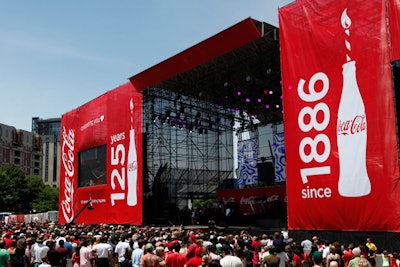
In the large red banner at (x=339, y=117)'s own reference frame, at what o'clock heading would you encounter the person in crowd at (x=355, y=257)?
The person in crowd is roughly at 12 o'clock from the large red banner.

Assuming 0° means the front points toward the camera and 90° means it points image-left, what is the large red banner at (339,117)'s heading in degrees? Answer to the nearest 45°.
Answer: approximately 0°

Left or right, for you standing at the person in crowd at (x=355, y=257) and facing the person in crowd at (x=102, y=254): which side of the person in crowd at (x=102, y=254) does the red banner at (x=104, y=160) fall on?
right

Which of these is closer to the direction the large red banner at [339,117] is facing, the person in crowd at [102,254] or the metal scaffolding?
the person in crowd

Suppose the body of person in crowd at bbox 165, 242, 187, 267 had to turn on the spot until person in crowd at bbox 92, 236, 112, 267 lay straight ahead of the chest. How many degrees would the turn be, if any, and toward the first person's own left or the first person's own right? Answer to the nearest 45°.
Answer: approximately 45° to the first person's own left

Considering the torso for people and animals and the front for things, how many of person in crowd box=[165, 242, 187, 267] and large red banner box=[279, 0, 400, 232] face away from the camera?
1

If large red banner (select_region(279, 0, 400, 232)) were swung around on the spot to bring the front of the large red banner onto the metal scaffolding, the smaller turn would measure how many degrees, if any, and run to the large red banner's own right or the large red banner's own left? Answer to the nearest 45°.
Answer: approximately 135° to the large red banner's own right

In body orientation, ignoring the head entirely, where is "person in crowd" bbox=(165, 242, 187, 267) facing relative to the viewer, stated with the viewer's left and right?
facing away from the viewer

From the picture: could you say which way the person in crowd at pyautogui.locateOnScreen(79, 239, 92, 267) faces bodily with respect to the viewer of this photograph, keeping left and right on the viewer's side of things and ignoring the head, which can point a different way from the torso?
facing away from the viewer and to the right of the viewer

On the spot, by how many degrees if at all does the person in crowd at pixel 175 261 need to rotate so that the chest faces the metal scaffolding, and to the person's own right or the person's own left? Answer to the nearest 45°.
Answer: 0° — they already face it

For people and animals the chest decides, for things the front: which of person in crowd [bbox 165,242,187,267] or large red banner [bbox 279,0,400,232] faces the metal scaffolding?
the person in crowd

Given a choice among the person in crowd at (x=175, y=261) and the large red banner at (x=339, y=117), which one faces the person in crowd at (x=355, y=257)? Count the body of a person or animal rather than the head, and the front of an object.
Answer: the large red banner

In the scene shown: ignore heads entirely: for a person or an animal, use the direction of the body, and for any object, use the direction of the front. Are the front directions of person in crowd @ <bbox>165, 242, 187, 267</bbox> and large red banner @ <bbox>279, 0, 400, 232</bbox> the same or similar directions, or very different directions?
very different directions

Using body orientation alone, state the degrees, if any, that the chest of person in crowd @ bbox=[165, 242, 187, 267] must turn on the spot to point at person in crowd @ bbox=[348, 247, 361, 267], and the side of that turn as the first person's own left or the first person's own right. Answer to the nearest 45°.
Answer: approximately 90° to the first person's own right
